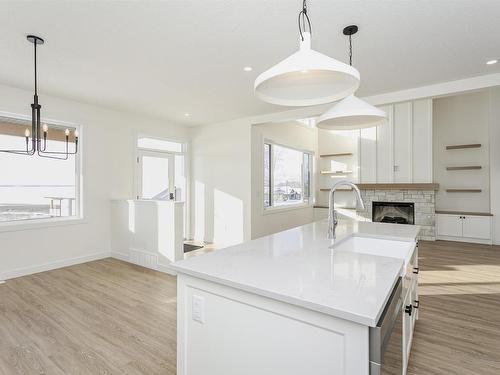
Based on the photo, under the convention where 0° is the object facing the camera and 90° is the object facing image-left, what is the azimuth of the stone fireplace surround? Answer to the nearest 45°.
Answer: approximately 0°

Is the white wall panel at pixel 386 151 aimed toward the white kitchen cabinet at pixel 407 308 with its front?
yes

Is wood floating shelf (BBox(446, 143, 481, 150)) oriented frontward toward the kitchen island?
yes

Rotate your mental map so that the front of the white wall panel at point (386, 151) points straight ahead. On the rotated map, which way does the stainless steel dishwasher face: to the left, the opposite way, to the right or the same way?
to the left

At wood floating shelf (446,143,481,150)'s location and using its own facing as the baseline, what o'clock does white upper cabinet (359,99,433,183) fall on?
The white upper cabinet is roughly at 2 o'clock from the wood floating shelf.

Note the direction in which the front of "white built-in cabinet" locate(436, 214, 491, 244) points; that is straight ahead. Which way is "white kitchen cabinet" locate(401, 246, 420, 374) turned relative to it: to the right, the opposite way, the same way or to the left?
to the left

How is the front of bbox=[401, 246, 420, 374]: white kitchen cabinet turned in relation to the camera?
facing to the right of the viewer

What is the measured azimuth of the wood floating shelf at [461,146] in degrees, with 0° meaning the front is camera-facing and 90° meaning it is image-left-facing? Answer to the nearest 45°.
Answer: approximately 0°

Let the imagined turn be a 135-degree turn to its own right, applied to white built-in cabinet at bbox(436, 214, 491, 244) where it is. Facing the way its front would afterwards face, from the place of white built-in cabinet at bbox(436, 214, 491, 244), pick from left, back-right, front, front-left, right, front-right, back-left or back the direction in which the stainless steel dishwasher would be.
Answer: back-left

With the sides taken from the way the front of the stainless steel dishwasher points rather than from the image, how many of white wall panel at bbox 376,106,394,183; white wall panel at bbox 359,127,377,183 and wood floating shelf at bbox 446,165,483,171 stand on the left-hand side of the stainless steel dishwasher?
3

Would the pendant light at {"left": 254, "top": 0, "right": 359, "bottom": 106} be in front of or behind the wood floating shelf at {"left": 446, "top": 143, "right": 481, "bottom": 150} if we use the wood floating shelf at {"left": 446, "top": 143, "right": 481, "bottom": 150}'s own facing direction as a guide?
in front

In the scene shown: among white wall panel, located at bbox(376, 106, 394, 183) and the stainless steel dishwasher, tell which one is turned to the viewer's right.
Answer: the stainless steel dishwasher
